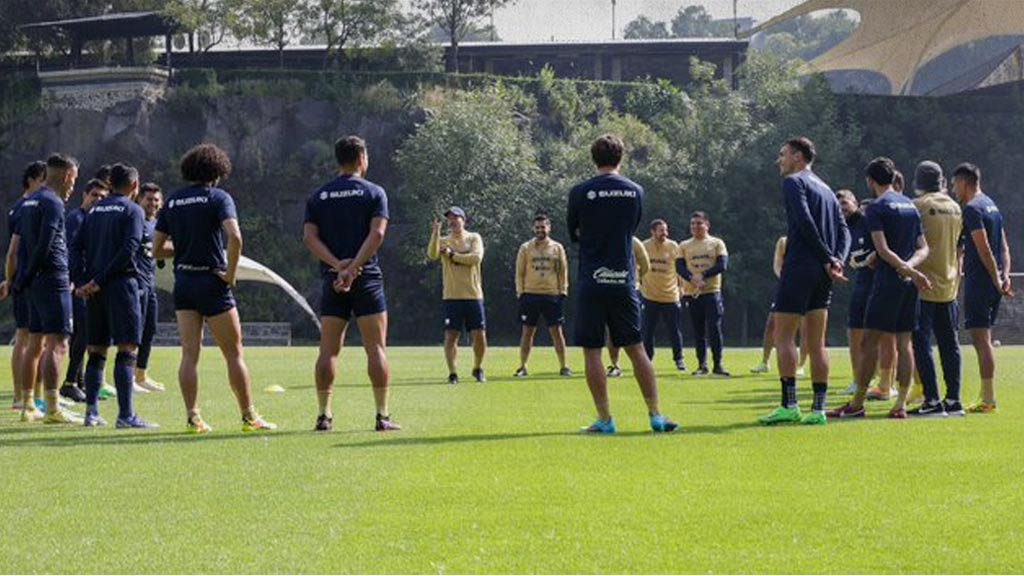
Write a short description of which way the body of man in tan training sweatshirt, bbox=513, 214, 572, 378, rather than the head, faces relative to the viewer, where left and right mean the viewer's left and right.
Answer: facing the viewer

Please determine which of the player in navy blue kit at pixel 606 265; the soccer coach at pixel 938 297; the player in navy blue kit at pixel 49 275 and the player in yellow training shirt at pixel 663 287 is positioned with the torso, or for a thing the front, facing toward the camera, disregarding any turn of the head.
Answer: the player in yellow training shirt

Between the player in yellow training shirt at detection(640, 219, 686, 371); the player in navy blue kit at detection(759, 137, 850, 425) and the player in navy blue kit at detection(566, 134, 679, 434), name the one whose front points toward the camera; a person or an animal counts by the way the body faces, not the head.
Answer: the player in yellow training shirt

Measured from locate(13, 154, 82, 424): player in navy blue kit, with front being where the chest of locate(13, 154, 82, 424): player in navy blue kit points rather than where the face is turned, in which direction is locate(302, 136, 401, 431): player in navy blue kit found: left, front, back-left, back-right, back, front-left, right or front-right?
front-right

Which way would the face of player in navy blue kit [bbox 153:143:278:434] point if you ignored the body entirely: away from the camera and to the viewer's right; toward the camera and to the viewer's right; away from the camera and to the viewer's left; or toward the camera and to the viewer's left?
away from the camera and to the viewer's right

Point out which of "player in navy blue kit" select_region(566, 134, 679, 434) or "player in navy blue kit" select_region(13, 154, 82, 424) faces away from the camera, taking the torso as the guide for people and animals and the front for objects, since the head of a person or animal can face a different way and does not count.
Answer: "player in navy blue kit" select_region(566, 134, 679, 434)

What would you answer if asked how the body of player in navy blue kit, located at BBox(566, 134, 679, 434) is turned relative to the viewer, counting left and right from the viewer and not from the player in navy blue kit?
facing away from the viewer

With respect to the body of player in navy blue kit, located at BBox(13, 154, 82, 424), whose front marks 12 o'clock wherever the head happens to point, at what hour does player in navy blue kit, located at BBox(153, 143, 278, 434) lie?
player in navy blue kit, located at BBox(153, 143, 278, 434) is roughly at 2 o'clock from player in navy blue kit, located at BBox(13, 154, 82, 424).

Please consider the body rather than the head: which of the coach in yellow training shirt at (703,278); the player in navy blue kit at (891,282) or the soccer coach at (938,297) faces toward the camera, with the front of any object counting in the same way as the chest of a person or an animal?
the coach in yellow training shirt

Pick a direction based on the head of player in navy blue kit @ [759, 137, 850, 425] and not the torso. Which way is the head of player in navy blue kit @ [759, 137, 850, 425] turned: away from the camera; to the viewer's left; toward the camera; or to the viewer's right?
to the viewer's left

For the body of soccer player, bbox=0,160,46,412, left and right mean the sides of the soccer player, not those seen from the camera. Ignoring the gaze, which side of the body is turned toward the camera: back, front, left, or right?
right

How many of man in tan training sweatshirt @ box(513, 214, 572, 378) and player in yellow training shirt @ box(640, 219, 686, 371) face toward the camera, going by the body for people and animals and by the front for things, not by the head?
2

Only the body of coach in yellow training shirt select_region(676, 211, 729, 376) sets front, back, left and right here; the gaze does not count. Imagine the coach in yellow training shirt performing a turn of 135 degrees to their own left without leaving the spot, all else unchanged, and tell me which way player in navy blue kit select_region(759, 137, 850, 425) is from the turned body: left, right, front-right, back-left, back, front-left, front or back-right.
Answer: back-right

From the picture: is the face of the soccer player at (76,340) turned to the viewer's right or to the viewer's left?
to the viewer's right
